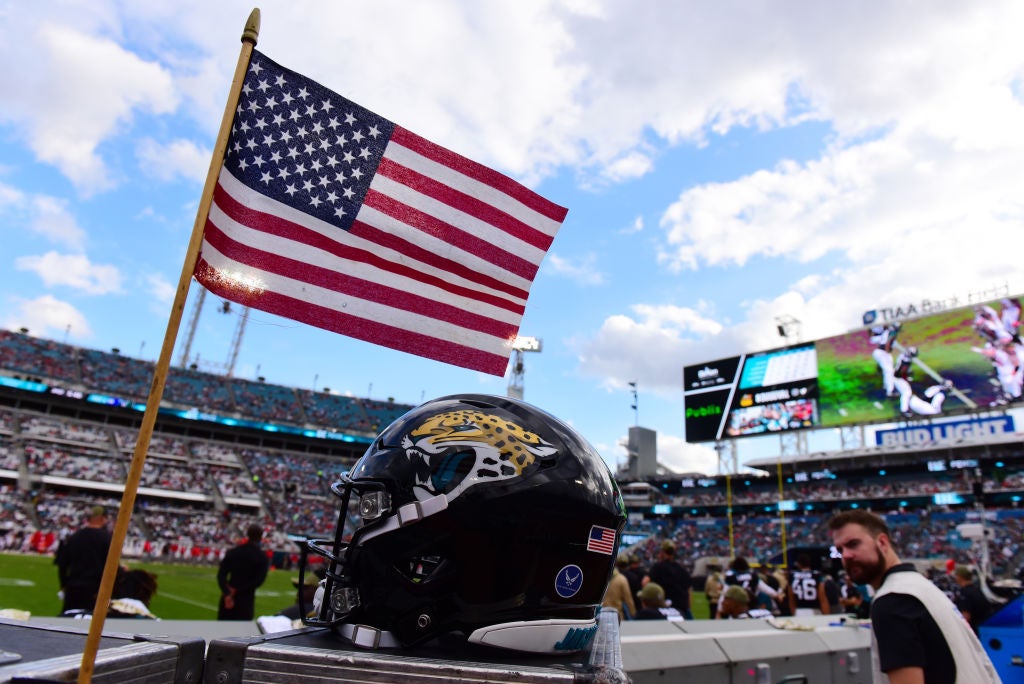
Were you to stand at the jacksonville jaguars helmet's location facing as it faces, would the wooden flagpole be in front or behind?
in front

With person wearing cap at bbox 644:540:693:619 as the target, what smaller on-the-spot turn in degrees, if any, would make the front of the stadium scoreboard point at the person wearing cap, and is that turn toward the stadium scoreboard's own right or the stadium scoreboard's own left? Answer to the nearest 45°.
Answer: approximately 45° to the stadium scoreboard's own left

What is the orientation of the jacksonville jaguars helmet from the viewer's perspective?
to the viewer's left

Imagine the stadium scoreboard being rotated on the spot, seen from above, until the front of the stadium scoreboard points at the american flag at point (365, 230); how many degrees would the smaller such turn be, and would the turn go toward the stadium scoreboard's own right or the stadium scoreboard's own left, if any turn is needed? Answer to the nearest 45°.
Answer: approximately 45° to the stadium scoreboard's own left

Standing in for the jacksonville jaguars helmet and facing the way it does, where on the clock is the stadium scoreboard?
The stadium scoreboard is roughly at 4 o'clock from the jacksonville jaguars helmet.

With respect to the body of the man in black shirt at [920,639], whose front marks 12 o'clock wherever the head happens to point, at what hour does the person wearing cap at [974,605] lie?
The person wearing cap is roughly at 3 o'clock from the man in black shirt.

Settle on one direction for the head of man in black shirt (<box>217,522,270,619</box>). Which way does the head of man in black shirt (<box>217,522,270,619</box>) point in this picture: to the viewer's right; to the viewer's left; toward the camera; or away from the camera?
away from the camera

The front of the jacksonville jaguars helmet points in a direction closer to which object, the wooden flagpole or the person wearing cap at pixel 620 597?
the wooden flagpole

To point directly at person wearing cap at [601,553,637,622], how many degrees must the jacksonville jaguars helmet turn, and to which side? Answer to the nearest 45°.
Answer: approximately 90° to its right

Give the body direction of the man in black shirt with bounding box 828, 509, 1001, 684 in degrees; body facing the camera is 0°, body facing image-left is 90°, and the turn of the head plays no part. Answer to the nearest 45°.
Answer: approximately 90°

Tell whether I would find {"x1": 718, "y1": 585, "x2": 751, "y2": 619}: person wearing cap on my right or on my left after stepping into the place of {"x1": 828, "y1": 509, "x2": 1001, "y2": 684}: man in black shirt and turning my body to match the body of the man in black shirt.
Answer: on my right

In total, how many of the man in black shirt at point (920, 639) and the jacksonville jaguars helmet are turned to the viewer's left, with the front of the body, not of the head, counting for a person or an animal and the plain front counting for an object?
2
